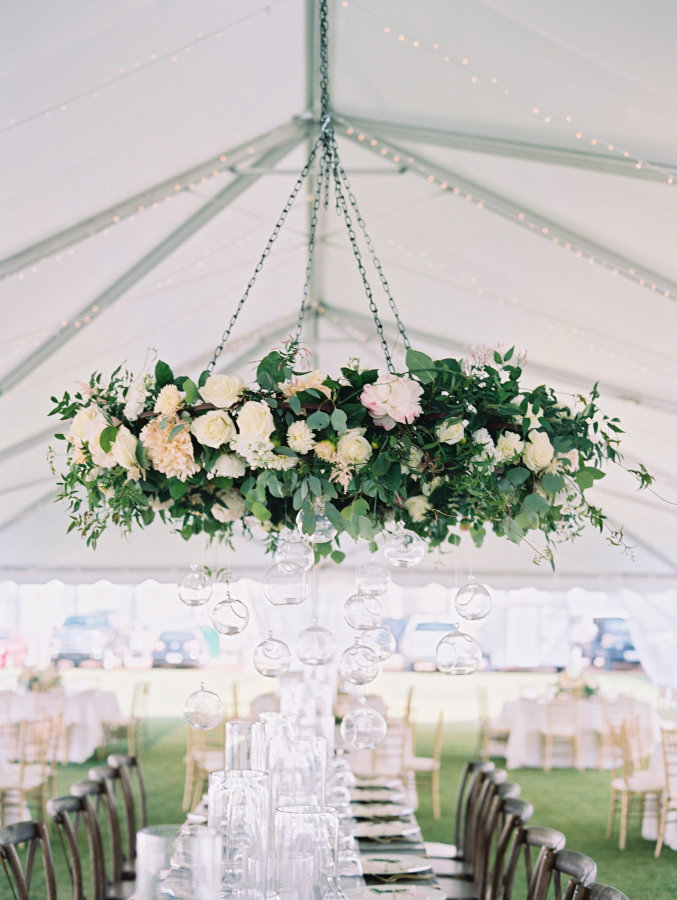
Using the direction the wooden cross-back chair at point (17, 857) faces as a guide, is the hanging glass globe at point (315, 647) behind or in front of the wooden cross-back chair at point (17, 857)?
in front

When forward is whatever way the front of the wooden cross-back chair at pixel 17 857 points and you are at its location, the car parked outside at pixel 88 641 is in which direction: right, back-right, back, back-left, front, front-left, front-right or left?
back-left

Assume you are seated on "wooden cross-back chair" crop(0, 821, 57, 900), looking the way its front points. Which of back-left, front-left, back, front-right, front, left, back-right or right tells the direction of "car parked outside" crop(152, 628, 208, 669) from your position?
back-left

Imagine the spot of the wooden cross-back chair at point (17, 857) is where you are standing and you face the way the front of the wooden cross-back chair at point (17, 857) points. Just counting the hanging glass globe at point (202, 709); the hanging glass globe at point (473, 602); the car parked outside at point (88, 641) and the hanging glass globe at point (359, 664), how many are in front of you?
3

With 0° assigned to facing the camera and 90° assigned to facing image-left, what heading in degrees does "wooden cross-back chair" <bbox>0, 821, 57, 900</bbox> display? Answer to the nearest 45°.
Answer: approximately 315°

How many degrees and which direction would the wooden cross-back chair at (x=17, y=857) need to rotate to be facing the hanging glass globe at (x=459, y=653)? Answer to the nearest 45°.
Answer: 0° — it already faces it

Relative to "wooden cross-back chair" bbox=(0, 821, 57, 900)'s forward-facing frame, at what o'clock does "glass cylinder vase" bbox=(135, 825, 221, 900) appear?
The glass cylinder vase is roughly at 1 o'clock from the wooden cross-back chair.

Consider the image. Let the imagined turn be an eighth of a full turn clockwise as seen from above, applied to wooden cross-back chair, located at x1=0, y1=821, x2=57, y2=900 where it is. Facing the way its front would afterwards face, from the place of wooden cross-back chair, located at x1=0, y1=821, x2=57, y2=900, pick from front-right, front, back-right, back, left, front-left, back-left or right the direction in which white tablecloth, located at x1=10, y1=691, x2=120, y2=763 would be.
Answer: back

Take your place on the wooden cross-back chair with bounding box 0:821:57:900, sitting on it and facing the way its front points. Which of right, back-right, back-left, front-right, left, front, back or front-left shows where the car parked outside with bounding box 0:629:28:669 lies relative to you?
back-left

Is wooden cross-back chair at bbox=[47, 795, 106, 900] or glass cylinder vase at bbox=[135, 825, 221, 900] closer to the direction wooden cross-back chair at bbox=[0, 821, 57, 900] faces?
the glass cylinder vase

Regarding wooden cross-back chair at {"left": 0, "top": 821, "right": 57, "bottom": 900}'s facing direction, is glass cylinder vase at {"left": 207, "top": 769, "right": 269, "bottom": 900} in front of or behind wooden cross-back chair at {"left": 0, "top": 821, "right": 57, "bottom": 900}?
in front
